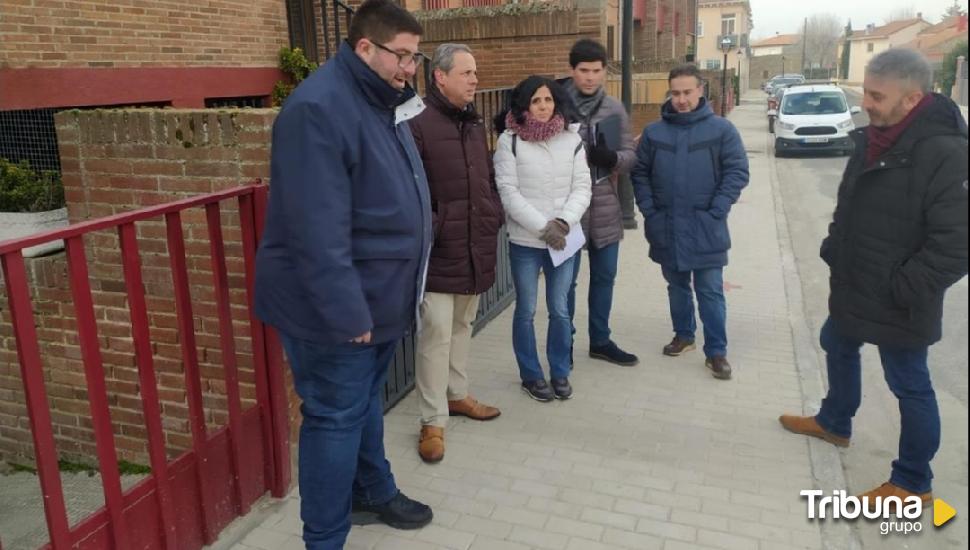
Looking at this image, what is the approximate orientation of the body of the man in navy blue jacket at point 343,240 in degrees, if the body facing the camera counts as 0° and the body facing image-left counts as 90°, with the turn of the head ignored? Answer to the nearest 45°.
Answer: approximately 270°

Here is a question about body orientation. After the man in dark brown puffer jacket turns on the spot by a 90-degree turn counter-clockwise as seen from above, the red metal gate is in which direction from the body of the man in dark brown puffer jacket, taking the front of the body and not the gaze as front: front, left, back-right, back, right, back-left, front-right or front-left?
back

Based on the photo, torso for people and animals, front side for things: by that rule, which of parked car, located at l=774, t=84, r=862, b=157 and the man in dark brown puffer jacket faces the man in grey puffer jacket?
the parked car

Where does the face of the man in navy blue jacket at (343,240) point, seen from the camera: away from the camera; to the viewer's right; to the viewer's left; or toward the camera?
to the viewer's right

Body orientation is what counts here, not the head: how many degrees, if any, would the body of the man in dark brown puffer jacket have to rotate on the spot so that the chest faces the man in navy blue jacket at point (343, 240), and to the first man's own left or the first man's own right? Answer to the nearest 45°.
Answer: approximately 45° to the first man's own right

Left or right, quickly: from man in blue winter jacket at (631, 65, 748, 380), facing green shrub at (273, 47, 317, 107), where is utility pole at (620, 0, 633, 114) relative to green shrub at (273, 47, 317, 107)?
right

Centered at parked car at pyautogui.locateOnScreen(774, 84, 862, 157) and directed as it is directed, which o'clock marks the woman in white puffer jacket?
The woman in white puffer jacket is roughly at 12 o'clock from the parked car.

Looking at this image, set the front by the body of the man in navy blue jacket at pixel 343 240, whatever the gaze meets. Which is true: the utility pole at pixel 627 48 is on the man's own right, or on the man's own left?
on the man's own left
